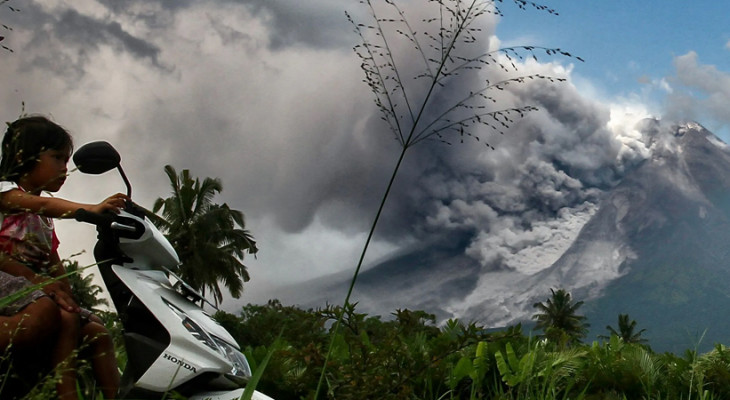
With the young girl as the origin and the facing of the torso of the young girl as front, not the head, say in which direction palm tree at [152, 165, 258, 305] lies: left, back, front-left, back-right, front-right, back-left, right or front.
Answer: left

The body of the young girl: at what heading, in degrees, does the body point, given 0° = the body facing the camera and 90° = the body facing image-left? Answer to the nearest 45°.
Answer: approximately 270°
